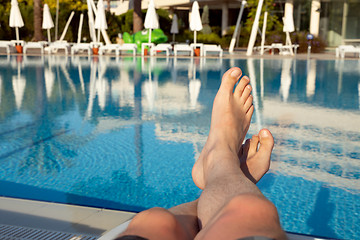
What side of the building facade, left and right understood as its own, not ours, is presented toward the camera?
front

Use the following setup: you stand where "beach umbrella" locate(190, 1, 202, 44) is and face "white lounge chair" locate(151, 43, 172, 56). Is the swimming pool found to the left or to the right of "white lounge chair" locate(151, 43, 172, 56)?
left

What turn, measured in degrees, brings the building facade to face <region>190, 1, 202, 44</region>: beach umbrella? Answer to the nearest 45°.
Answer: approximately 45° to its right

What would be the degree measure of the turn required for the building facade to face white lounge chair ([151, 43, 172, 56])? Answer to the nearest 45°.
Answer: approximately 45° to its right

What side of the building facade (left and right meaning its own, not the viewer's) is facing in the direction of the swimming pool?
front
